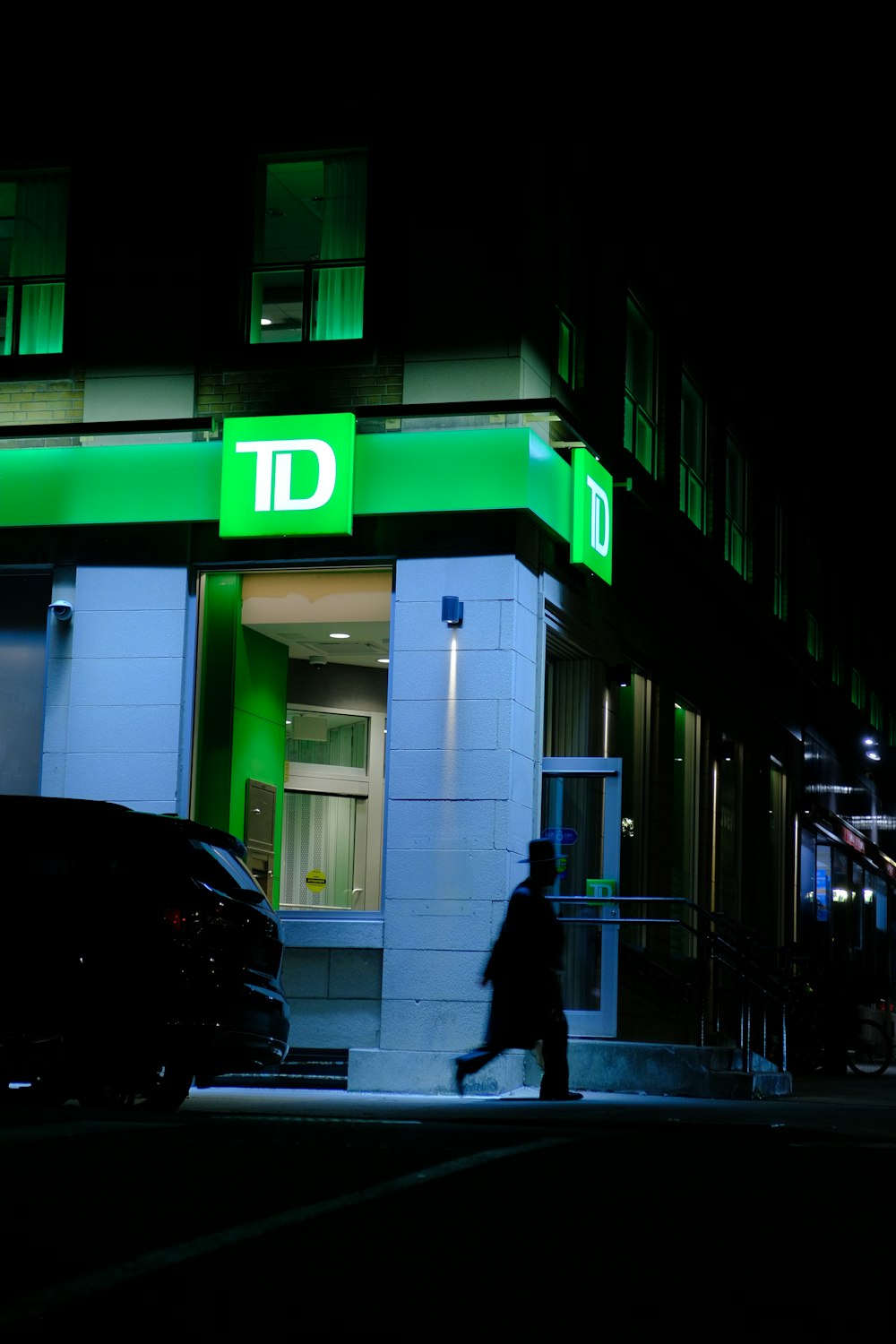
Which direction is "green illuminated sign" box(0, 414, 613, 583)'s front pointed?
toward the camera

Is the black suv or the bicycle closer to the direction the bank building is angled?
the black suv

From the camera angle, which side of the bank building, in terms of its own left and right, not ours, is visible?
front

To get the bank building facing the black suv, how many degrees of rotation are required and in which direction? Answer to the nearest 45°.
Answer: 0° — it already faces it

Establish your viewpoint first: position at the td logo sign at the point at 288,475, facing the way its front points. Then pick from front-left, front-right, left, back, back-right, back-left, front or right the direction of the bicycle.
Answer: back-left

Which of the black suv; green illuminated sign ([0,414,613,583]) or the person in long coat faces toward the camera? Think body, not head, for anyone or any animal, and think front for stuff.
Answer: the green illuminated sign

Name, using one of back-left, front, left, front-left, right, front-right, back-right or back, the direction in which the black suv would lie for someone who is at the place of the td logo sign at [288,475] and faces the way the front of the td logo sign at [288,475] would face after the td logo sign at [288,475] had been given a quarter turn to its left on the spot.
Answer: right

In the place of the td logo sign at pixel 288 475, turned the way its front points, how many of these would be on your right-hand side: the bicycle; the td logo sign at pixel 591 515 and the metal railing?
0

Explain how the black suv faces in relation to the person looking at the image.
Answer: facing away from the viewer and to the left of the viewer
